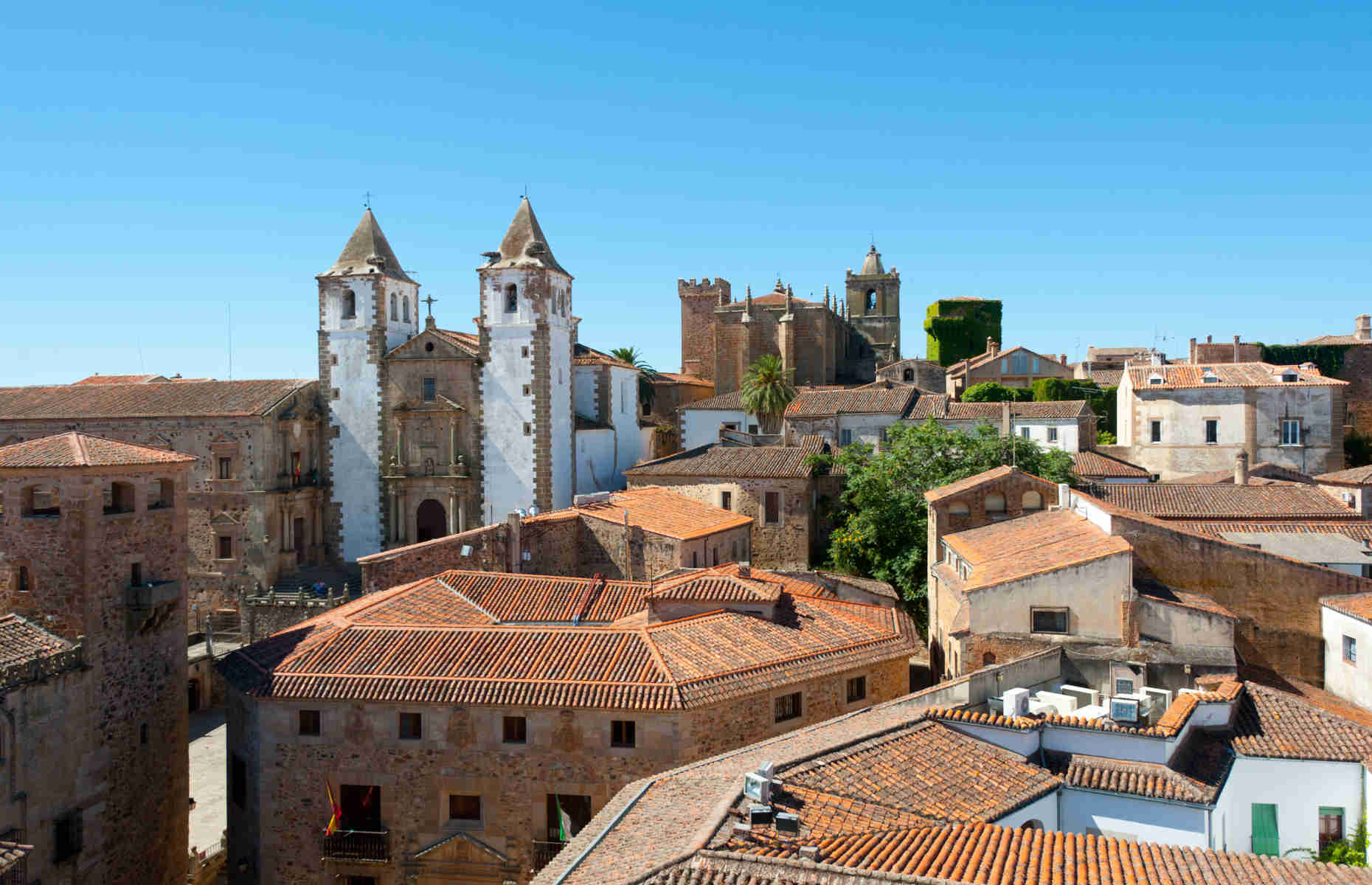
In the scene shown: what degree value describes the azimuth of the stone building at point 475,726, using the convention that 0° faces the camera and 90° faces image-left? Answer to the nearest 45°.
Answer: approximately 0°

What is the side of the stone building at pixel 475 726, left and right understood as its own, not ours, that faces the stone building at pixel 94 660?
right

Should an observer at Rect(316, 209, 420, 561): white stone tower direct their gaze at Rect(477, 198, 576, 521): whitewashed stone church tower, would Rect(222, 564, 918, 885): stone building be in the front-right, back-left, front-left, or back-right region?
front-right

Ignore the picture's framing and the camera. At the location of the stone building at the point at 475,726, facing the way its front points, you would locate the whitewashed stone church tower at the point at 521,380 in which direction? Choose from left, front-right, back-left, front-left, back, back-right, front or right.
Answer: back

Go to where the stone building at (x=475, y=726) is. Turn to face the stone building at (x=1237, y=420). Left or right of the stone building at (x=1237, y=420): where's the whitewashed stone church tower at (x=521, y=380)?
left

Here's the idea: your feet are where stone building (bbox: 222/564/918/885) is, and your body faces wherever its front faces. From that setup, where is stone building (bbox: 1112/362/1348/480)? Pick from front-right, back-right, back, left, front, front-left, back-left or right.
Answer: back-left

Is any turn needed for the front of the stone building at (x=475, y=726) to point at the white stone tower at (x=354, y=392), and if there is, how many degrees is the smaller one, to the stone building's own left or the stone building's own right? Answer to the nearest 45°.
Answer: approximately 180°

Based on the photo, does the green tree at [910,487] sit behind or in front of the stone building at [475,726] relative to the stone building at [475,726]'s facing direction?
behind

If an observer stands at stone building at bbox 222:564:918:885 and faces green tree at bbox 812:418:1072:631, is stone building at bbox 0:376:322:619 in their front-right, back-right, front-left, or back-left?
front-left

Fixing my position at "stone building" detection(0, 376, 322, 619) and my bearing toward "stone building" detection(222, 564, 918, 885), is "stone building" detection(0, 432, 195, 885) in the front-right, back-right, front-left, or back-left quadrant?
front-right

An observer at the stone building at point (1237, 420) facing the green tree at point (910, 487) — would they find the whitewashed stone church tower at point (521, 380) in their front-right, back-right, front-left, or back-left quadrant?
front-right

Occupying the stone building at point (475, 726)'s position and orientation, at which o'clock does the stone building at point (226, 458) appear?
the stone building at point (226, 458) is roughly at 5 o'clock from the stone building at point (475, 726).

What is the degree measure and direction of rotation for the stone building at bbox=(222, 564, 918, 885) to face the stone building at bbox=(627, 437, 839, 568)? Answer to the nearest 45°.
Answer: approximately 135° to its left

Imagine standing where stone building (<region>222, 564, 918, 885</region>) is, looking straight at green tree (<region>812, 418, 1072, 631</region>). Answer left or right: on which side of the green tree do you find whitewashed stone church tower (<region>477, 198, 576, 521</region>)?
left
